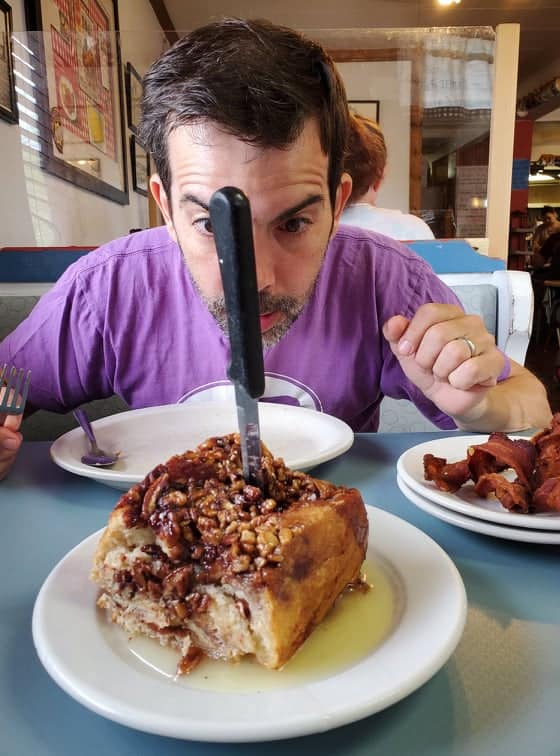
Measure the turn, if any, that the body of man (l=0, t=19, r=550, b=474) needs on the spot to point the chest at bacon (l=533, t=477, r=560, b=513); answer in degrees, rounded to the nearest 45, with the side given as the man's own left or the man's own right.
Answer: approximately 45° to the man's own left

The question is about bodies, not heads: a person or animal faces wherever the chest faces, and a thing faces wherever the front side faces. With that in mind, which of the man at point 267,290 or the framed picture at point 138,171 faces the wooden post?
the framed picture

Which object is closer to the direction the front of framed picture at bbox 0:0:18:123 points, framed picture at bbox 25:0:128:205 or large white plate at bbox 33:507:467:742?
the large white plate

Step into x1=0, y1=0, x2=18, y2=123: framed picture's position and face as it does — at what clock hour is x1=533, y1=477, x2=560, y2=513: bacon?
The bacon is roughly at 1 o'clock from the framed picture.

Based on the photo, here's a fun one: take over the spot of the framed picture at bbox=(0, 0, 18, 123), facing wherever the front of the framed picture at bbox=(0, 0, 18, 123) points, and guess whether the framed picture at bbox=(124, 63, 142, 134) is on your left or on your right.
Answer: on your left

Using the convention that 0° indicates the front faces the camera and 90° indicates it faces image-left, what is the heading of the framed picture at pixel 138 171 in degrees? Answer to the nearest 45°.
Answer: approximately 315°

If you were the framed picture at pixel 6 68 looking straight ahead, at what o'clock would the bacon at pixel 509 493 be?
The bacon is roughly at 1 o'clock from the framed picture.
